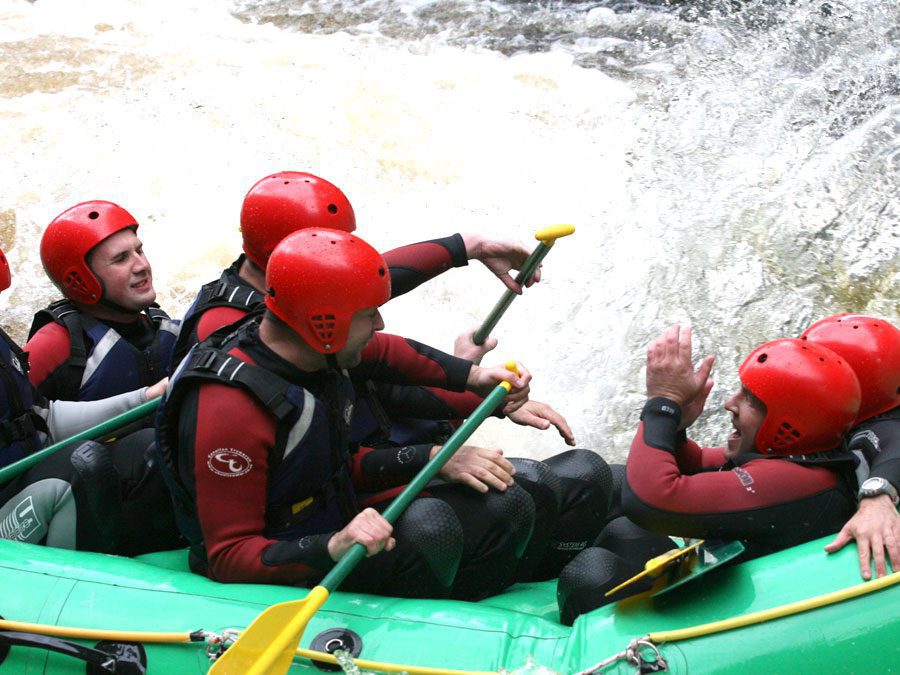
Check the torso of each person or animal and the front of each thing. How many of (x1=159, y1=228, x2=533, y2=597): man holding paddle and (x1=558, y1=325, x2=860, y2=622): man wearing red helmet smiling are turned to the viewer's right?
1

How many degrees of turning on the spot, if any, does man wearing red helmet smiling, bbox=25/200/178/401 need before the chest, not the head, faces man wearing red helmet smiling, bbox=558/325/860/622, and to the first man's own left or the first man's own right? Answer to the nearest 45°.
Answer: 0° — they already face them

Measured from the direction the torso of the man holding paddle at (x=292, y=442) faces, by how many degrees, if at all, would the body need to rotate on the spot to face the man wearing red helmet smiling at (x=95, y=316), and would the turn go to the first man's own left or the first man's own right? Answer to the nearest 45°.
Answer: approximately 135° to the first man's own left

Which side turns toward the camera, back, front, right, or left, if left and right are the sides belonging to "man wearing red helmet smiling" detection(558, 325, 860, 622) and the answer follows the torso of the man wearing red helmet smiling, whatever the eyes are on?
left

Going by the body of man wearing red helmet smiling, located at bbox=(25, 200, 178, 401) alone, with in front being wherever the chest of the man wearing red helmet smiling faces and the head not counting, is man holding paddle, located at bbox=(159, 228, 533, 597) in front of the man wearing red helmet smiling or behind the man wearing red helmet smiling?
in front

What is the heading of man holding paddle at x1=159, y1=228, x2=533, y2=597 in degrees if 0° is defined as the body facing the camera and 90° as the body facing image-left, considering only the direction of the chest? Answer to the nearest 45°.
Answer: approximately 270°

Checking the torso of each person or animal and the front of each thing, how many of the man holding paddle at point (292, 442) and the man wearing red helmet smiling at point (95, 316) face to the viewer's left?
0

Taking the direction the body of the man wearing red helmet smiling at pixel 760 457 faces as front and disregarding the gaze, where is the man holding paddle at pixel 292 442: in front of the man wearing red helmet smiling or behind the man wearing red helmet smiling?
in front

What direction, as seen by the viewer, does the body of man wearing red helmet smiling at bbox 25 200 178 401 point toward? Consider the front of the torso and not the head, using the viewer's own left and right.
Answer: facing the viewer and to the right of the viewer

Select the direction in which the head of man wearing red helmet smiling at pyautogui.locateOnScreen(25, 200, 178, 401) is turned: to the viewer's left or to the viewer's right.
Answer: to the viewer's right

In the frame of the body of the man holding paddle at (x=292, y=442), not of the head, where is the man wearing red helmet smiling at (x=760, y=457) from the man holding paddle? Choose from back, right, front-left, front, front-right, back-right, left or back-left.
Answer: front

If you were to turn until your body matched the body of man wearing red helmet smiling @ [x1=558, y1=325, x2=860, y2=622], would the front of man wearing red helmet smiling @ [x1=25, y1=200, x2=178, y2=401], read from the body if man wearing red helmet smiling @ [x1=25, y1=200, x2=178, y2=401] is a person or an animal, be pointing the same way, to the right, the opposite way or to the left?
the opposite way

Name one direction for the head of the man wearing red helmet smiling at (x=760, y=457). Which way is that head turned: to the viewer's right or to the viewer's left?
to the viewer's left

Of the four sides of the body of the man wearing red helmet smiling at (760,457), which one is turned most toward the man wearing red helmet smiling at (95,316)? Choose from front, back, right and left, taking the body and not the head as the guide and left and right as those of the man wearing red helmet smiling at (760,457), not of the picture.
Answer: front

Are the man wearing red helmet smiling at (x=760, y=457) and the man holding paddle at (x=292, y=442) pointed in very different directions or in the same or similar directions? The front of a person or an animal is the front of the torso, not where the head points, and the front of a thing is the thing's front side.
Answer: very different directions
